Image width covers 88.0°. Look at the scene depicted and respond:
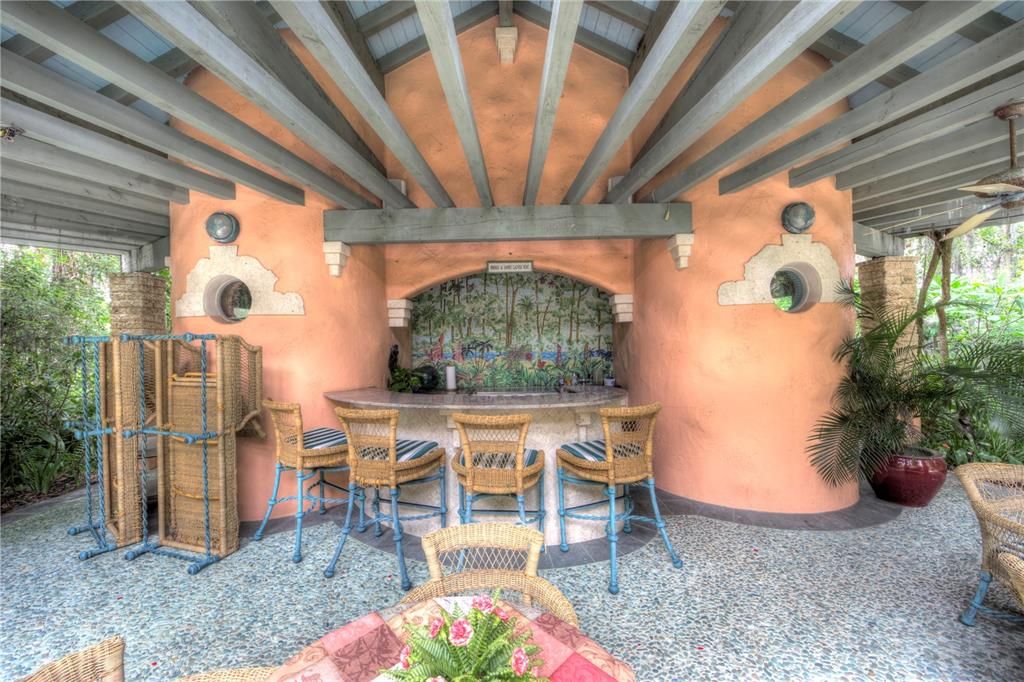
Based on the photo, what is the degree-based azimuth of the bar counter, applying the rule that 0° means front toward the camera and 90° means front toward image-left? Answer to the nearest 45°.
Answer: approximately 0°

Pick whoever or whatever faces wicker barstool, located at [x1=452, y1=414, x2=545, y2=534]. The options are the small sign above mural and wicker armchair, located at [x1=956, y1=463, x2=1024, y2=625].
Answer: the small sign above mural
